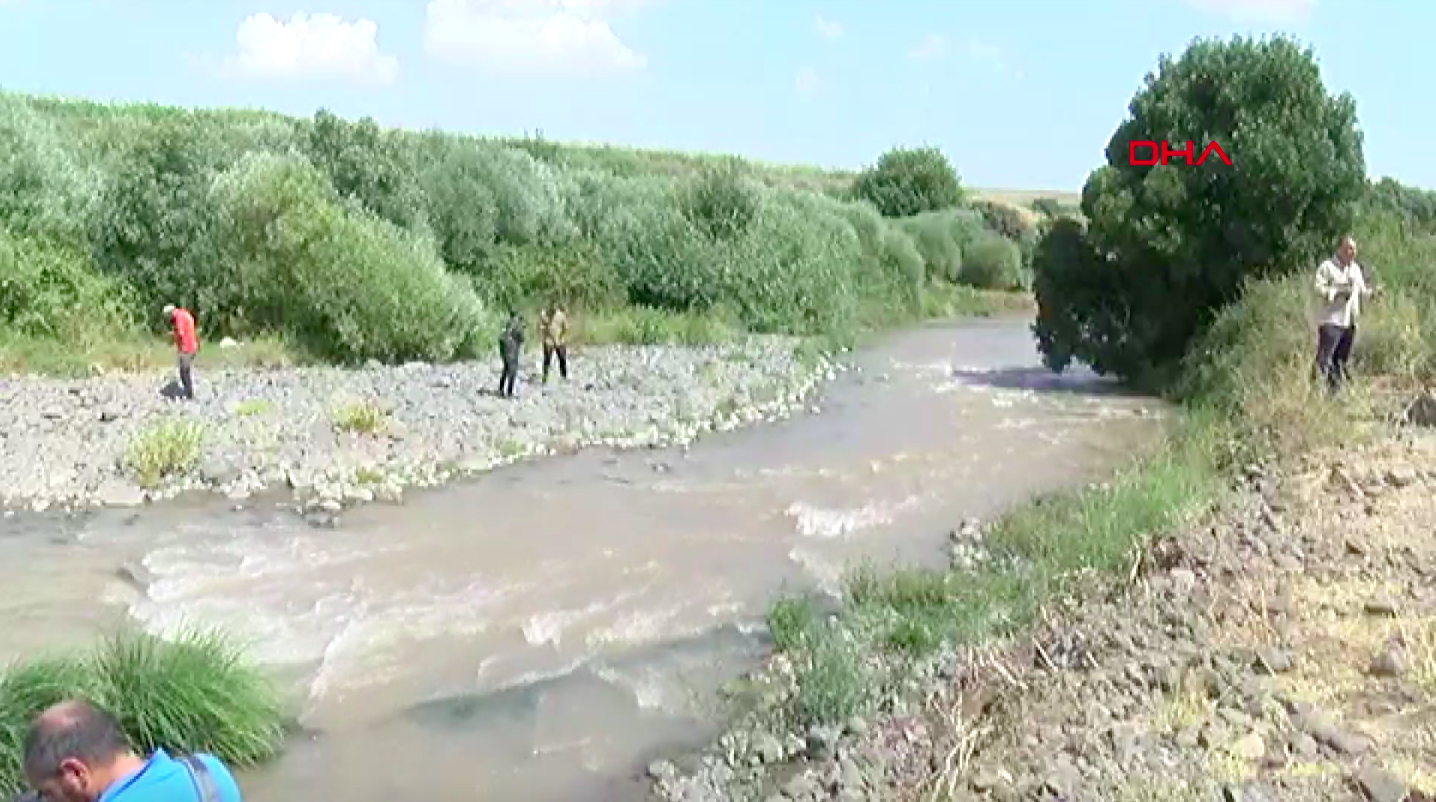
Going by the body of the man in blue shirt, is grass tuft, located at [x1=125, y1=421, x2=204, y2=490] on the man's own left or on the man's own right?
on the man's own right

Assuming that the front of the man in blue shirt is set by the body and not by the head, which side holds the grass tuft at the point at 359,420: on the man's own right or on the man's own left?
on the man's own right

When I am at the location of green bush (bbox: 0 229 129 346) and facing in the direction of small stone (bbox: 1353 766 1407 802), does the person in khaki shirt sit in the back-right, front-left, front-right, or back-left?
front-left

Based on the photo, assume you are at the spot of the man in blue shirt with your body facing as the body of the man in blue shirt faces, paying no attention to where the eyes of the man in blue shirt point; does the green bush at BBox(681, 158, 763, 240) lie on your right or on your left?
on your right

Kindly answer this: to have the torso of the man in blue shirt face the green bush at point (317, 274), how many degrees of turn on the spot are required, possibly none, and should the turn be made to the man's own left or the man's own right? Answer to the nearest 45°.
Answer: approximately 90° to the man's own right

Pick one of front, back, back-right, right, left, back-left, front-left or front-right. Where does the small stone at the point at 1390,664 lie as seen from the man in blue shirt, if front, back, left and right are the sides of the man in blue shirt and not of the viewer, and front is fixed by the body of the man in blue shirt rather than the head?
back

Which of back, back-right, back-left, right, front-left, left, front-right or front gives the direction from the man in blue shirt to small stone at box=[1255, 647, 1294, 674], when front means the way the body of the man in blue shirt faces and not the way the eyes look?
back

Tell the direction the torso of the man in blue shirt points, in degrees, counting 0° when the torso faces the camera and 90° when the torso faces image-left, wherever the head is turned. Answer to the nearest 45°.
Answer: approximately 90°

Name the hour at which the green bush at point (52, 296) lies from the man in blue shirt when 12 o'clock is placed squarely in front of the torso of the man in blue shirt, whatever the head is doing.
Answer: The green bush is roughly at 3 o'clock from the man in blue shirt.

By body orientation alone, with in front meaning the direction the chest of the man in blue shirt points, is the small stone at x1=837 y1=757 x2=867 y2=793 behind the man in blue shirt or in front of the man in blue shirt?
behind
